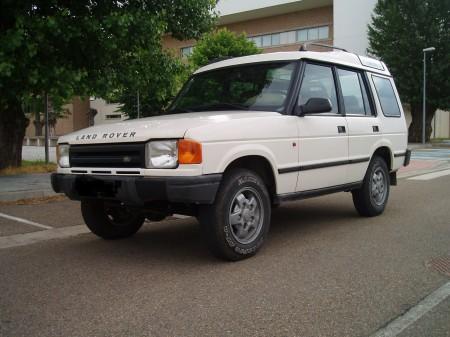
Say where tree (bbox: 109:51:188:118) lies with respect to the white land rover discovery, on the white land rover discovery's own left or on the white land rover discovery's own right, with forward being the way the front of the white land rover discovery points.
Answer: on the white land rover discovery's own right

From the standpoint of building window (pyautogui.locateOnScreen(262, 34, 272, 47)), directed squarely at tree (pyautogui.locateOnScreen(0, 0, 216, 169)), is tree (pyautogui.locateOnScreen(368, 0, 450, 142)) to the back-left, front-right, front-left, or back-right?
front-left

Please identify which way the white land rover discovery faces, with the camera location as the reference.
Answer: facing the viewer and to the left of the viewer

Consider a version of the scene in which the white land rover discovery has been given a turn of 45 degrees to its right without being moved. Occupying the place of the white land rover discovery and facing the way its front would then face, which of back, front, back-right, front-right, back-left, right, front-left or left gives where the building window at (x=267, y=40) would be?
right

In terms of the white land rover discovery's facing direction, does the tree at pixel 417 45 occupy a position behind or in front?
behind

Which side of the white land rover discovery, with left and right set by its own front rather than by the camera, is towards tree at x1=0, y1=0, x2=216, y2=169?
right

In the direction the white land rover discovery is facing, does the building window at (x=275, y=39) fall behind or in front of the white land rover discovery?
behind

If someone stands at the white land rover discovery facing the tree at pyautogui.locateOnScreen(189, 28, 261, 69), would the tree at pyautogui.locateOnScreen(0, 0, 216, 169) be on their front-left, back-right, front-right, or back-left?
front-left

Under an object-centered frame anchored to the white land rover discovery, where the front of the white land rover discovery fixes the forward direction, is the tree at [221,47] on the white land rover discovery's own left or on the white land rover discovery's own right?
on the white land rover discovery's own right
